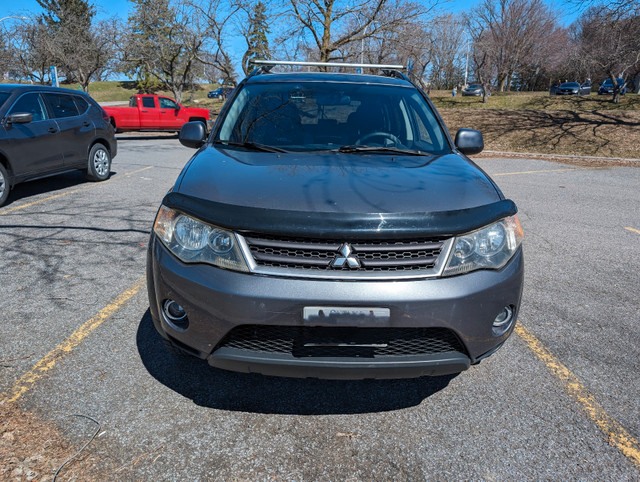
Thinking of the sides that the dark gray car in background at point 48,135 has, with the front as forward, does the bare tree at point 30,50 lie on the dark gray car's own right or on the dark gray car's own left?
on the dark gray car's own right

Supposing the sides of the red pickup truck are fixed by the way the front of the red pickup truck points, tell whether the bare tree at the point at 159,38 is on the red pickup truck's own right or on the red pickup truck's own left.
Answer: on the red pickup truck's own left

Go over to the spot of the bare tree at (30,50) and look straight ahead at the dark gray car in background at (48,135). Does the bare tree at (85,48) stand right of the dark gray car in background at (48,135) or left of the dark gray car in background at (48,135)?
left

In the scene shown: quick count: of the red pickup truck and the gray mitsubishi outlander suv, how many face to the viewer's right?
1

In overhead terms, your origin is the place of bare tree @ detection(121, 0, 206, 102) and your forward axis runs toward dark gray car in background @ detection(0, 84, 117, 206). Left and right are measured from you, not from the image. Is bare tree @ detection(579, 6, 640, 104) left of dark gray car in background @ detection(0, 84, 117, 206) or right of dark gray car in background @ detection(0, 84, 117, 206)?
left

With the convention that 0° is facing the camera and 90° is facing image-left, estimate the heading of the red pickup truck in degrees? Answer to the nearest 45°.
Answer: approximately 270°

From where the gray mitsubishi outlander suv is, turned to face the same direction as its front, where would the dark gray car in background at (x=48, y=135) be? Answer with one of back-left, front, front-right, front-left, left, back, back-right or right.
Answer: back-right

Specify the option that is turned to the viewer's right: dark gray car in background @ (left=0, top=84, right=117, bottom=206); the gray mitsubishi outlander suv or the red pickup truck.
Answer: the red pickup truck

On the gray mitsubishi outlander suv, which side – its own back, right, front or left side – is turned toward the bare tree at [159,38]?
back

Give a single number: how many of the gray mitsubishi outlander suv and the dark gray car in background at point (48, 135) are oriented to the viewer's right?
0

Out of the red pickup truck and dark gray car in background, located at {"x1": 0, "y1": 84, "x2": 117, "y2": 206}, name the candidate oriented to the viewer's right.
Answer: the red pickup truck

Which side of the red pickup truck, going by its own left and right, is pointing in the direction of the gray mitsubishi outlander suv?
right

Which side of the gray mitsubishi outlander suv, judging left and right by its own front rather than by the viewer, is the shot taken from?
front

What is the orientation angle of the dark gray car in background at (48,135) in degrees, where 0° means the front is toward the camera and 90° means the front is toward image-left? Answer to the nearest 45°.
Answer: approximately 45°

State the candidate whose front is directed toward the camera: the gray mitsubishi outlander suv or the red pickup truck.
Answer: the gray mitsubishi outlander suv
